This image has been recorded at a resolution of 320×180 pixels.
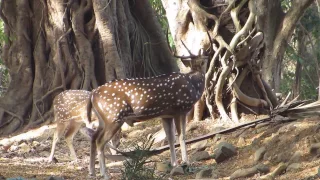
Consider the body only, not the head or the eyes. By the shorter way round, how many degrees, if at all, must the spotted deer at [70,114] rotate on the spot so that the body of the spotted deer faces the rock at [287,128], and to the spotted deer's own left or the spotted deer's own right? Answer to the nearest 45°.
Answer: approximately 45° to the spotted deer's own right

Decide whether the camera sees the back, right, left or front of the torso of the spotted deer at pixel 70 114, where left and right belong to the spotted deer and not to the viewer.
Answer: right

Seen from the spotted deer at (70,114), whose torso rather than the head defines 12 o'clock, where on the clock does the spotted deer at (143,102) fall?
the spotted deer at (143,102) is roughly at 2 o'clock from the spotted deer at (70,114).

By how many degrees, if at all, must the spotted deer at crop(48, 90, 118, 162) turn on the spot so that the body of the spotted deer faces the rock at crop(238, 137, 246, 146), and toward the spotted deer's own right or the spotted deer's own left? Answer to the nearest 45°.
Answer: approximately 45° to the spotted deer's own right

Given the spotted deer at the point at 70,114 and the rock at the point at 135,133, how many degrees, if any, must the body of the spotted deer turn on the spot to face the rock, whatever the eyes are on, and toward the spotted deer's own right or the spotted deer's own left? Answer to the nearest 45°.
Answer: approximately 45° to the spotted deer's own left

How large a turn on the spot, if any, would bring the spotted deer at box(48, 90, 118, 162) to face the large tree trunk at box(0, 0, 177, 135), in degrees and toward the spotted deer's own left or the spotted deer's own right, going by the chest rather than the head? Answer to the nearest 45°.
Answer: approximately 90° to the spotted deer's own left

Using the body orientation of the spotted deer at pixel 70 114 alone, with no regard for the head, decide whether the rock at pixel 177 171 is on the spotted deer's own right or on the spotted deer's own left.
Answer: on the spotted deer's own right

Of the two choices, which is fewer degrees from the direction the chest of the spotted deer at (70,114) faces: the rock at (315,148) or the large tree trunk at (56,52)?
the rock
